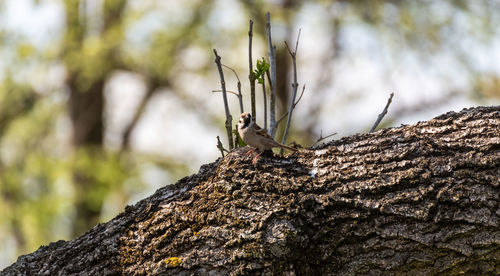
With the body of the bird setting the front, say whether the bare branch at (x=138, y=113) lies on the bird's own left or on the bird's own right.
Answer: on the bird's own right

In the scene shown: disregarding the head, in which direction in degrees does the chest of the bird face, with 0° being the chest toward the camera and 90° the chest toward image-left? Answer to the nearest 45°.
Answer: approximately 45°
